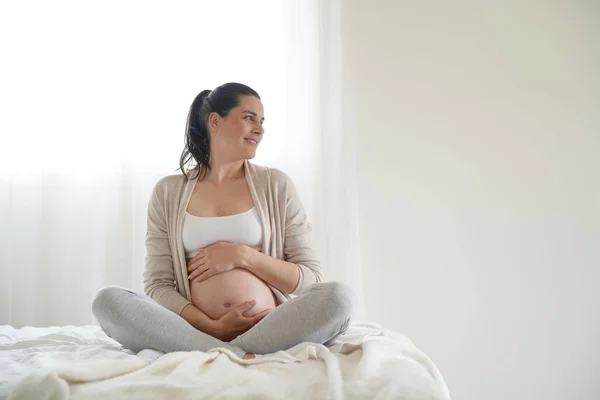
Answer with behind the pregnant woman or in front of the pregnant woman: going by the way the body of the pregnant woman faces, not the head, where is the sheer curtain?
behind

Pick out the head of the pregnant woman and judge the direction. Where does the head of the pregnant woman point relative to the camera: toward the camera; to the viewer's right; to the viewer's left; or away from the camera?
to the viewer's right

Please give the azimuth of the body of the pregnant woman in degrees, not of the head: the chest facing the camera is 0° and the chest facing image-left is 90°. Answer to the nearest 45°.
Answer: approximately 0°
